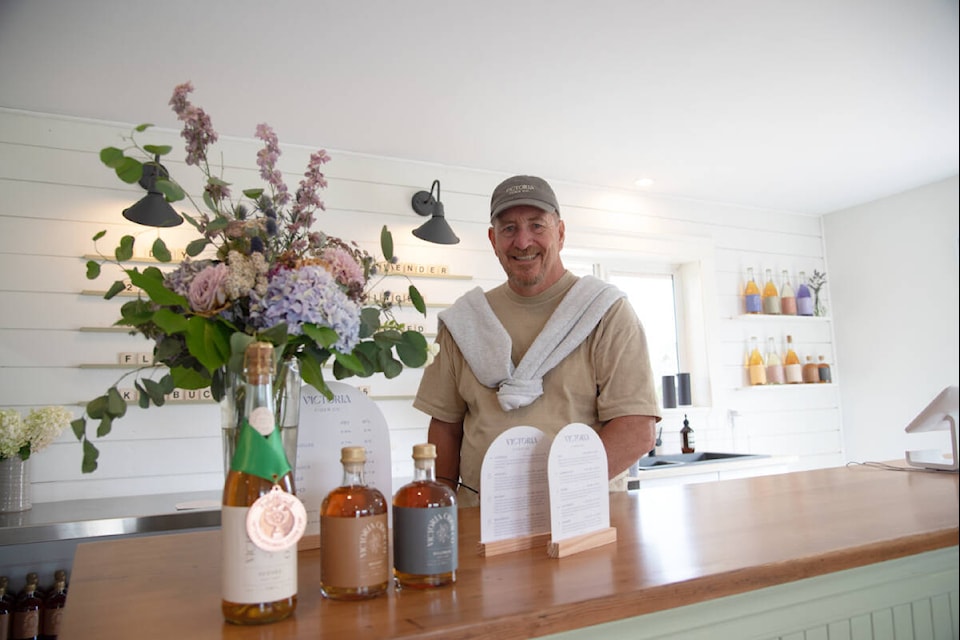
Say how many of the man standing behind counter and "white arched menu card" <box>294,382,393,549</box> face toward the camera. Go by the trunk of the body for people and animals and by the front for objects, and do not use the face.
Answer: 2

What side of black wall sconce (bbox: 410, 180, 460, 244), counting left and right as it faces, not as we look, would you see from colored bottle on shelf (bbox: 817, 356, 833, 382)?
left

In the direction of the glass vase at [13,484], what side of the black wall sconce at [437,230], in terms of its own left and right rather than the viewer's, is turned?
right

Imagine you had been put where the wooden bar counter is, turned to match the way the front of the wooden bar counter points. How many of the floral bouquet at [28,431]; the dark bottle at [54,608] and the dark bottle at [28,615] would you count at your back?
3

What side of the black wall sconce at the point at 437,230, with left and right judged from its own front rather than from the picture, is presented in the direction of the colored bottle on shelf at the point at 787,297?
left

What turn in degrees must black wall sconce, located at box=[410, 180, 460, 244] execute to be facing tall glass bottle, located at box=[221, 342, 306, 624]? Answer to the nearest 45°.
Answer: approximately 45° to its right
